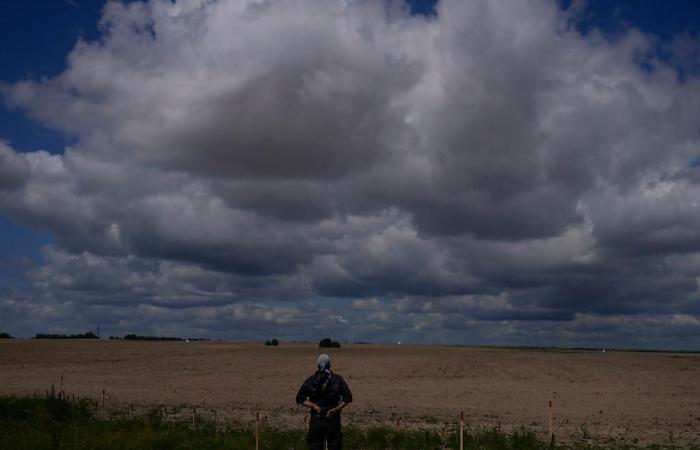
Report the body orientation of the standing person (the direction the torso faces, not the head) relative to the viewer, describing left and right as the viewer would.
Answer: facing away from the viewer
